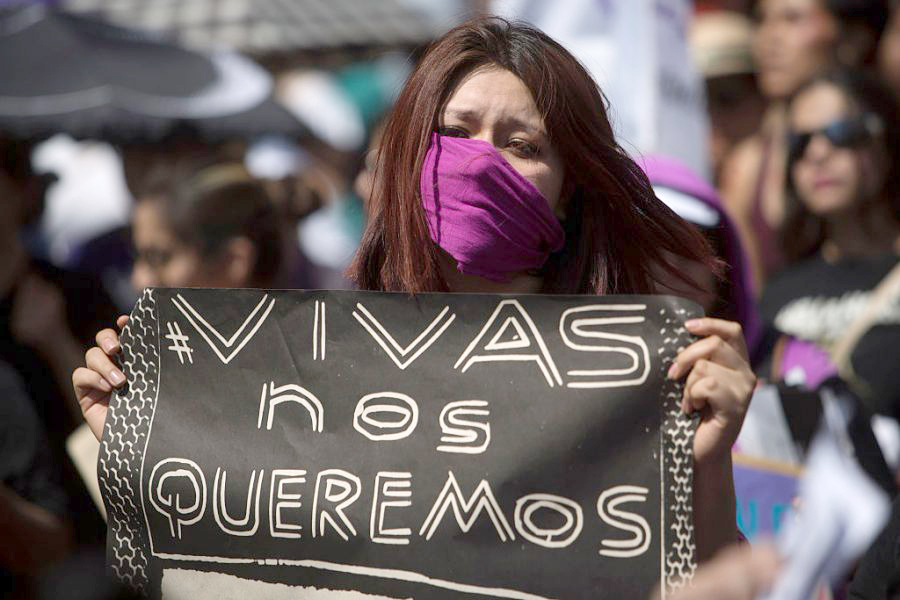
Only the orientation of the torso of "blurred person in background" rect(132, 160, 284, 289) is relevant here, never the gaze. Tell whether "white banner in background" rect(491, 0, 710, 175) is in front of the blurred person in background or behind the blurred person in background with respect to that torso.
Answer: behind

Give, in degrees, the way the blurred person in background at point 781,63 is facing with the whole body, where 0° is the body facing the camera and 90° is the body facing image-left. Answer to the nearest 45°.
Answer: approximately 45°

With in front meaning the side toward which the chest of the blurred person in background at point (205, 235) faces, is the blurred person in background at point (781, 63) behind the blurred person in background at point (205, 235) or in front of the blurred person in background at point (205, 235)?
behind

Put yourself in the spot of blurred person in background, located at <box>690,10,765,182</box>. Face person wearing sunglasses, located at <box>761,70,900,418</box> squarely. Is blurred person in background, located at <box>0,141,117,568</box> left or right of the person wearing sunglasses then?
right

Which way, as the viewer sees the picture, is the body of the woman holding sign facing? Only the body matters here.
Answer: toward the camera

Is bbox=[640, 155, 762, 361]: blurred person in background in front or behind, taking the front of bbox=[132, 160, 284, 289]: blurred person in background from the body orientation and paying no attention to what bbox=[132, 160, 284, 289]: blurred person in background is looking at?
behind

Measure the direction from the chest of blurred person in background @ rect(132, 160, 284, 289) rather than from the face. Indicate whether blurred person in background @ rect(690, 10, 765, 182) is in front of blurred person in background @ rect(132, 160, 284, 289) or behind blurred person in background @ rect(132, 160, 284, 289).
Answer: behind

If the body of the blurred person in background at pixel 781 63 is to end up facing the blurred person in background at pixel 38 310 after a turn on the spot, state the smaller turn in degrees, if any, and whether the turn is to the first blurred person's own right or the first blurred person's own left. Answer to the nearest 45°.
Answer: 0° — they already face them
